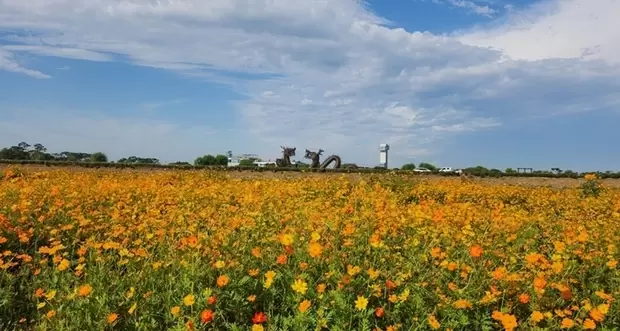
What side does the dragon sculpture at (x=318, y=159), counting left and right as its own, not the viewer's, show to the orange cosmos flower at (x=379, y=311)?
left

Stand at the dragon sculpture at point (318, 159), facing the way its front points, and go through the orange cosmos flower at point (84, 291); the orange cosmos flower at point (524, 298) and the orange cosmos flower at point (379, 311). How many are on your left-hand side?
3

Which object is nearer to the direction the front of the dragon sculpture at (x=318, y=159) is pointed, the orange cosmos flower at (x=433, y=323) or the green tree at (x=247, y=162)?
the green tree

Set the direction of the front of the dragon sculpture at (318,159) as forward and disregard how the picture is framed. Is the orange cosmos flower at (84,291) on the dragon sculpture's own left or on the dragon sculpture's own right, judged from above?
on the dragon sculpture's own left

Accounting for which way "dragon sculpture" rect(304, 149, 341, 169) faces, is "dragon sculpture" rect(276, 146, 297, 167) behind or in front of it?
in front

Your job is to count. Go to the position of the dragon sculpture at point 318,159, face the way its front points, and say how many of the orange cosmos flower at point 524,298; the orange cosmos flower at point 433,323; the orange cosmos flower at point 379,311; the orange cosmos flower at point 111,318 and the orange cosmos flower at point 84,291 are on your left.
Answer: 5

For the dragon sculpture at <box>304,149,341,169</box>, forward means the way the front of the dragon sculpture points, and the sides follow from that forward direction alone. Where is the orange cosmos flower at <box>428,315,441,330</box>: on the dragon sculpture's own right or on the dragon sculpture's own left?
on the dragon sculpture's own left

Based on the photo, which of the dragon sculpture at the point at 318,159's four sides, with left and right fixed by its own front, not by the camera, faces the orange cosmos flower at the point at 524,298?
left

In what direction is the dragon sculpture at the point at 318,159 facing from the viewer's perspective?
to the viewer's left
